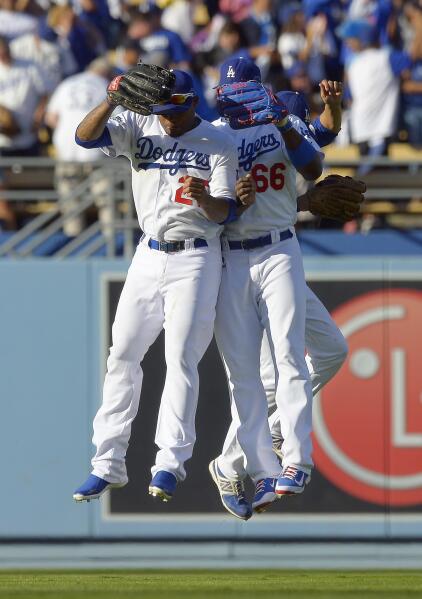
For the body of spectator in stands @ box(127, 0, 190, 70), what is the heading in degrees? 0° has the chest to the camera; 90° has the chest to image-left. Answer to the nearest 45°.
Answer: approximately 45°

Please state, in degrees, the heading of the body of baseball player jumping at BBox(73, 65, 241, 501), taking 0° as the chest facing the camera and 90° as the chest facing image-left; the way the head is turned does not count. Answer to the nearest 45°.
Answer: approximately 0°

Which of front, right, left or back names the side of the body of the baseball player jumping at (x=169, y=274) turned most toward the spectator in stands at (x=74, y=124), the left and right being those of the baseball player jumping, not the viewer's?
back

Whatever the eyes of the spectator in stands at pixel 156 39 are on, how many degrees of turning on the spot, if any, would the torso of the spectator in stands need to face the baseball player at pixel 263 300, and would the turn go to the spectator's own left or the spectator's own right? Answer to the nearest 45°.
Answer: approximately 45° to the spectator's own left

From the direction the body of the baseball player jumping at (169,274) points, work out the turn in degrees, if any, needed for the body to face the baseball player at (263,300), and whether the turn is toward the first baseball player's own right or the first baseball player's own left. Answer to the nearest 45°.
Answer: approximately 90° to the first baseball player's own left

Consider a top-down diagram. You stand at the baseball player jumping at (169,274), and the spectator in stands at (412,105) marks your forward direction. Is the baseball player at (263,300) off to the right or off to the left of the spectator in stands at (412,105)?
right
